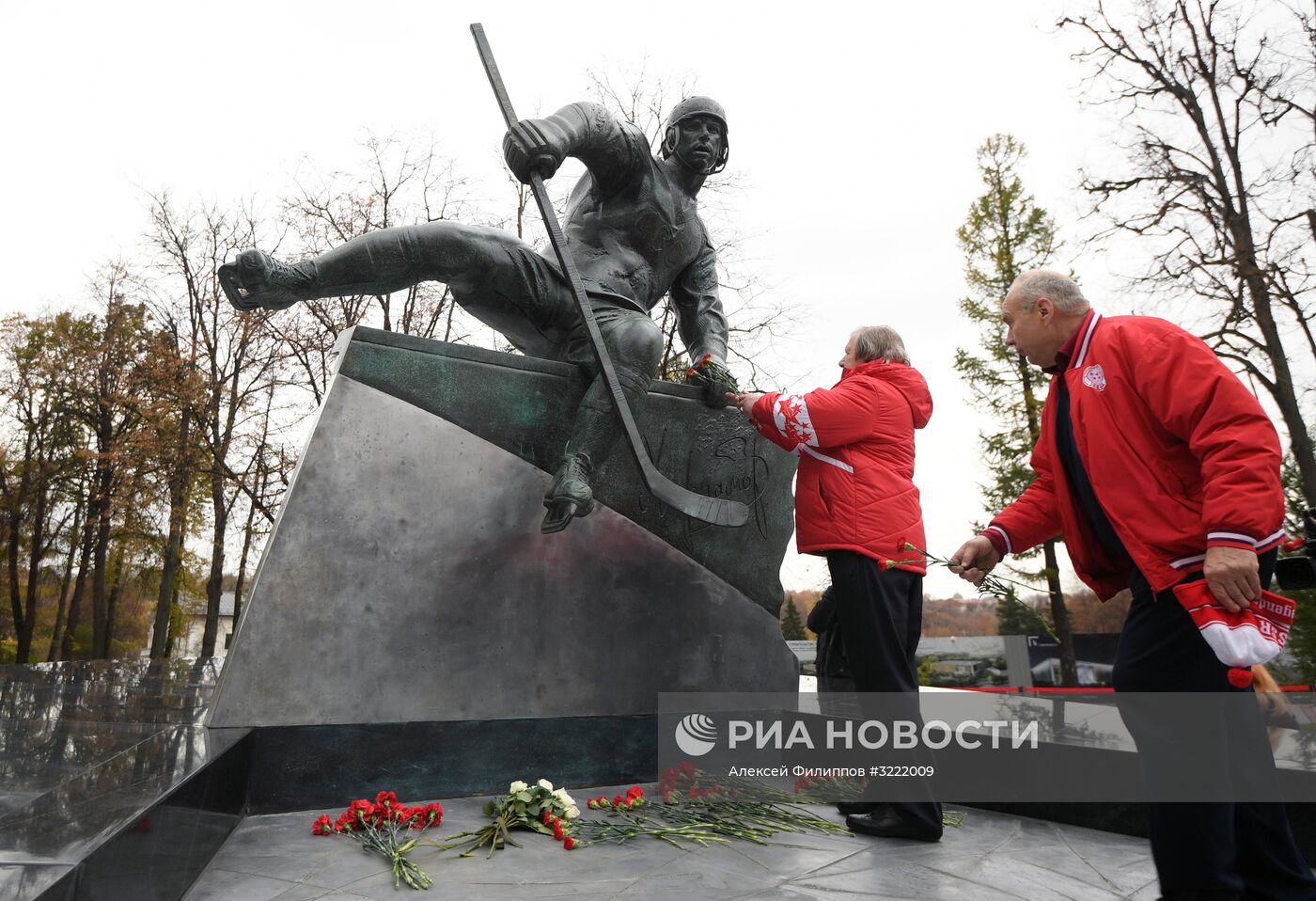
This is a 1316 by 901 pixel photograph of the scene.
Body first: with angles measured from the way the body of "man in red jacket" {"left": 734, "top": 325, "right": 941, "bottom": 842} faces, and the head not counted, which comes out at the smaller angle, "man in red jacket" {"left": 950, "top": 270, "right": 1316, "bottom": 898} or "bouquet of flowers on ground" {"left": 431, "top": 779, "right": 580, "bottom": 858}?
the bouquet of flowers on ground

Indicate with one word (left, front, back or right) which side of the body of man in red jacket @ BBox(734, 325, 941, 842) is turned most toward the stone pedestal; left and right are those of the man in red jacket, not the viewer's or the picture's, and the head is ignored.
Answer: front

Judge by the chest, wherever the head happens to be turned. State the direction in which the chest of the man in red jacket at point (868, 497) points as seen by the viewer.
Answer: to the viewer's left

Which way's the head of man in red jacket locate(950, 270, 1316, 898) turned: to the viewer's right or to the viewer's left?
to the viewer's left

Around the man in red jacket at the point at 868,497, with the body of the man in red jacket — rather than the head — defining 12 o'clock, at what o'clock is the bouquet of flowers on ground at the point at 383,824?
The bouquet of flowers on ground is roughly at 11 o'clock from the man in red jacket.

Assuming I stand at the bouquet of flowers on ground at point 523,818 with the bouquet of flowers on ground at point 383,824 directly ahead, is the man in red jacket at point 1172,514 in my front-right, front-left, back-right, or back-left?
back-left
